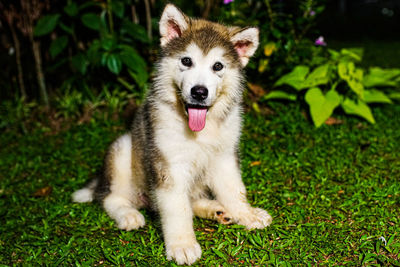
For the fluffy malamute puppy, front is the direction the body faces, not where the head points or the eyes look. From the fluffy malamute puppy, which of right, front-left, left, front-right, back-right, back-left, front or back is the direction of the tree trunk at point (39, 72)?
back

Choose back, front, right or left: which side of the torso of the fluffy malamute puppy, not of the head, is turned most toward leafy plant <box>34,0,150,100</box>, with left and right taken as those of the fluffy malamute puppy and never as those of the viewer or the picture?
back

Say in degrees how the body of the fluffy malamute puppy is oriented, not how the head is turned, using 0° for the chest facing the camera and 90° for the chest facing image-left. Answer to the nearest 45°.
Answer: approximately 315°

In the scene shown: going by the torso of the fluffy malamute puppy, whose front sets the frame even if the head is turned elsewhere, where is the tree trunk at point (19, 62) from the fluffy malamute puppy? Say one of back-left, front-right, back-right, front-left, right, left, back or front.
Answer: back

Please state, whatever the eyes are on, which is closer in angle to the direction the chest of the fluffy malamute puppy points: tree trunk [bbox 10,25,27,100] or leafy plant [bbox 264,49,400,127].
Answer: the leafy plant

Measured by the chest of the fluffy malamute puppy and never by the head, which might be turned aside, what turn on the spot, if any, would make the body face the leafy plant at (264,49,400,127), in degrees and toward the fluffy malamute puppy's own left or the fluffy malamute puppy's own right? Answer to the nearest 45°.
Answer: approximately 90° to the fluffy malamute puppy's own left
